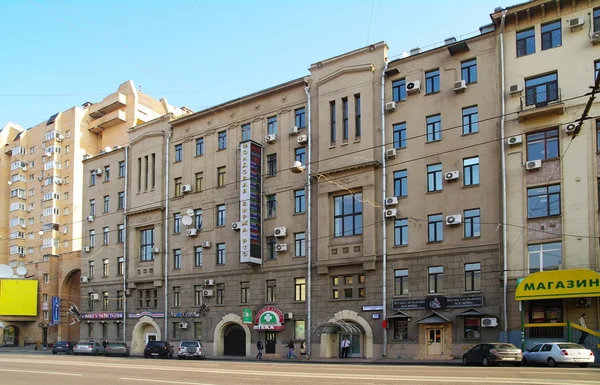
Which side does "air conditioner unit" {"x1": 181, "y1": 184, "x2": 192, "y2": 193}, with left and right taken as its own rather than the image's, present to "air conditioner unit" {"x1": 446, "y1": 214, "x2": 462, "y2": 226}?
left

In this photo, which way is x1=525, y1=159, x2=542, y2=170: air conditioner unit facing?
toward the camera

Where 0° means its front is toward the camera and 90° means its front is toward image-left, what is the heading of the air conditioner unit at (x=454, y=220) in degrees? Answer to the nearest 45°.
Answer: approximately 0°

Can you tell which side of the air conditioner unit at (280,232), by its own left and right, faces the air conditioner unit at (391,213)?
left

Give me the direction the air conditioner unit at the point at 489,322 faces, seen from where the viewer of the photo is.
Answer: facing the viewer

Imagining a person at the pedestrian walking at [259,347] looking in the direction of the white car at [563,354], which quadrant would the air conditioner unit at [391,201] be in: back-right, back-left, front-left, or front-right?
front-left

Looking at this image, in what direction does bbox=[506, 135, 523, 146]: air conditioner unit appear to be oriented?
toward the camera

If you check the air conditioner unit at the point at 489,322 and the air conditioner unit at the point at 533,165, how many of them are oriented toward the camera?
2

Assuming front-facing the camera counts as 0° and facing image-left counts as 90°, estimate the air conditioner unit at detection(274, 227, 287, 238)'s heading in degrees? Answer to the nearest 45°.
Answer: approximately 45°

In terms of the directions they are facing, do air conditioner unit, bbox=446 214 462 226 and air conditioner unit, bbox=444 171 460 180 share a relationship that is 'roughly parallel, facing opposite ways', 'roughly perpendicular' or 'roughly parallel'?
roughly parallel

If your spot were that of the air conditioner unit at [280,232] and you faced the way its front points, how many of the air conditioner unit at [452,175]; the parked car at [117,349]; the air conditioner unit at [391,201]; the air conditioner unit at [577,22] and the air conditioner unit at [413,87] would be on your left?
4
